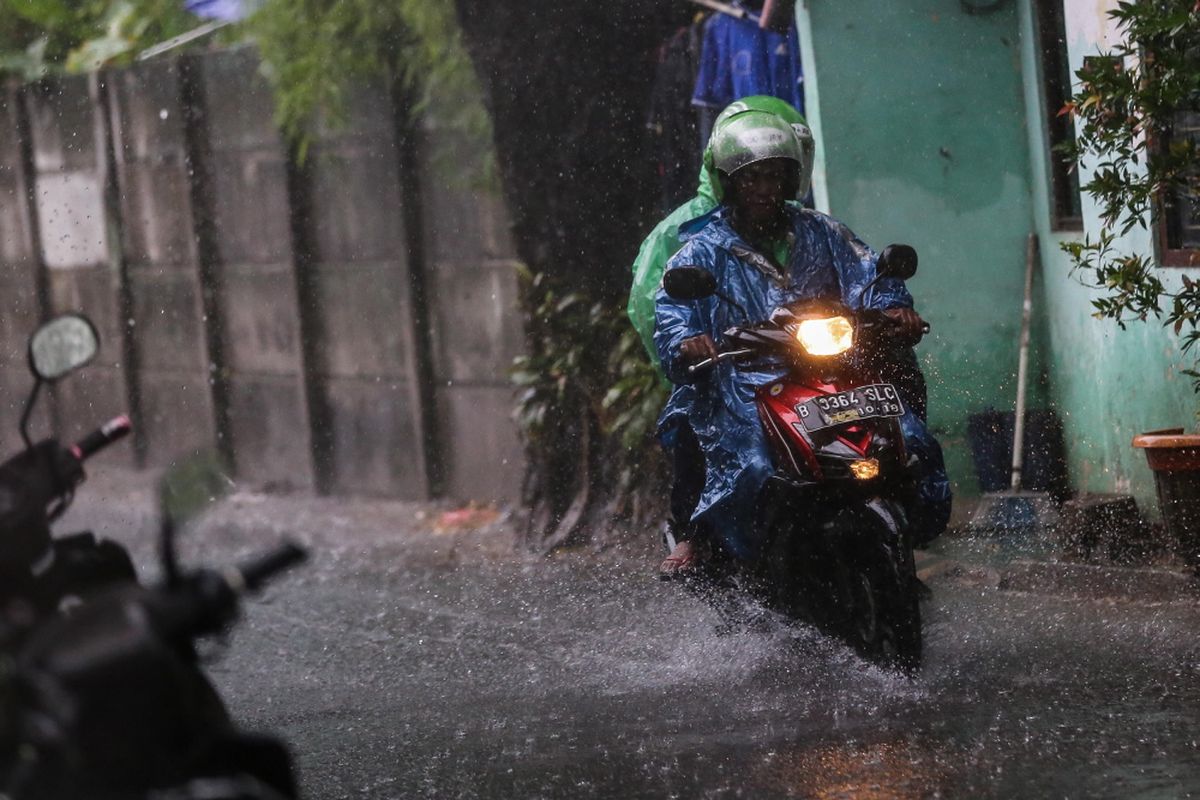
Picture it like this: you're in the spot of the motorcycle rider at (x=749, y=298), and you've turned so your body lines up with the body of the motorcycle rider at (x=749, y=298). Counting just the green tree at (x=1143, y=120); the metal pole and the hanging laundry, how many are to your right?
0

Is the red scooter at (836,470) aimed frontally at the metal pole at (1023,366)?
no

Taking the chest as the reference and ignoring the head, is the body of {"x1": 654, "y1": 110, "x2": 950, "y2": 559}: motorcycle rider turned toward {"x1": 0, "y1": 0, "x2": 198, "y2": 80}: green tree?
no

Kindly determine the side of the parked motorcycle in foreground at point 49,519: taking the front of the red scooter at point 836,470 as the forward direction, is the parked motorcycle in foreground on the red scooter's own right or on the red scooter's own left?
on the red scooter's own right

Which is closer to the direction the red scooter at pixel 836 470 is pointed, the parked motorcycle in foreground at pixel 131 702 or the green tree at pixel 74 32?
the parked motorcycle in foreground

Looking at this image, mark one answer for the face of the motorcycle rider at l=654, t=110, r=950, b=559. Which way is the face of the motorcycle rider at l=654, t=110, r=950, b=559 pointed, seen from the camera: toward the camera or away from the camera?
toward the camera

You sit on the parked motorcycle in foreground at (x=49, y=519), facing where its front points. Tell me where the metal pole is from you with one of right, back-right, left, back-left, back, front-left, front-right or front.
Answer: right

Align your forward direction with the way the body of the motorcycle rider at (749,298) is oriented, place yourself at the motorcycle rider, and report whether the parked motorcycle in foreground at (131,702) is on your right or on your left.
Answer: on your right

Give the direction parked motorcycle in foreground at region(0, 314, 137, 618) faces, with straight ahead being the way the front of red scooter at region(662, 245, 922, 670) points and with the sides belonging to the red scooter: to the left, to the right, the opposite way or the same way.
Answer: the opposite way

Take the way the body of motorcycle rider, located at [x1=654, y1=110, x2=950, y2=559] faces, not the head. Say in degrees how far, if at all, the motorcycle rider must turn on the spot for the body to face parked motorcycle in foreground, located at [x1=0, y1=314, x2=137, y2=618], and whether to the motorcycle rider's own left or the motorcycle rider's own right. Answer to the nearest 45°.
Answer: approximately 45° to the motorcycle rider's own right

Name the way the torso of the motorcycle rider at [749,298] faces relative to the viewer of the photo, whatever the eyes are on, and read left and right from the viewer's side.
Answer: facing the viewer and to the right of the viewer

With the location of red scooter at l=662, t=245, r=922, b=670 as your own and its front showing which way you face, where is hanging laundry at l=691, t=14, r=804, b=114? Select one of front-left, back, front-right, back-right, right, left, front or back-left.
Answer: back-left

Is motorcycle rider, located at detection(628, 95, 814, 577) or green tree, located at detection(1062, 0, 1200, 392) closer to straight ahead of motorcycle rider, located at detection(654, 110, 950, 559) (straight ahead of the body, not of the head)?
the green tree
